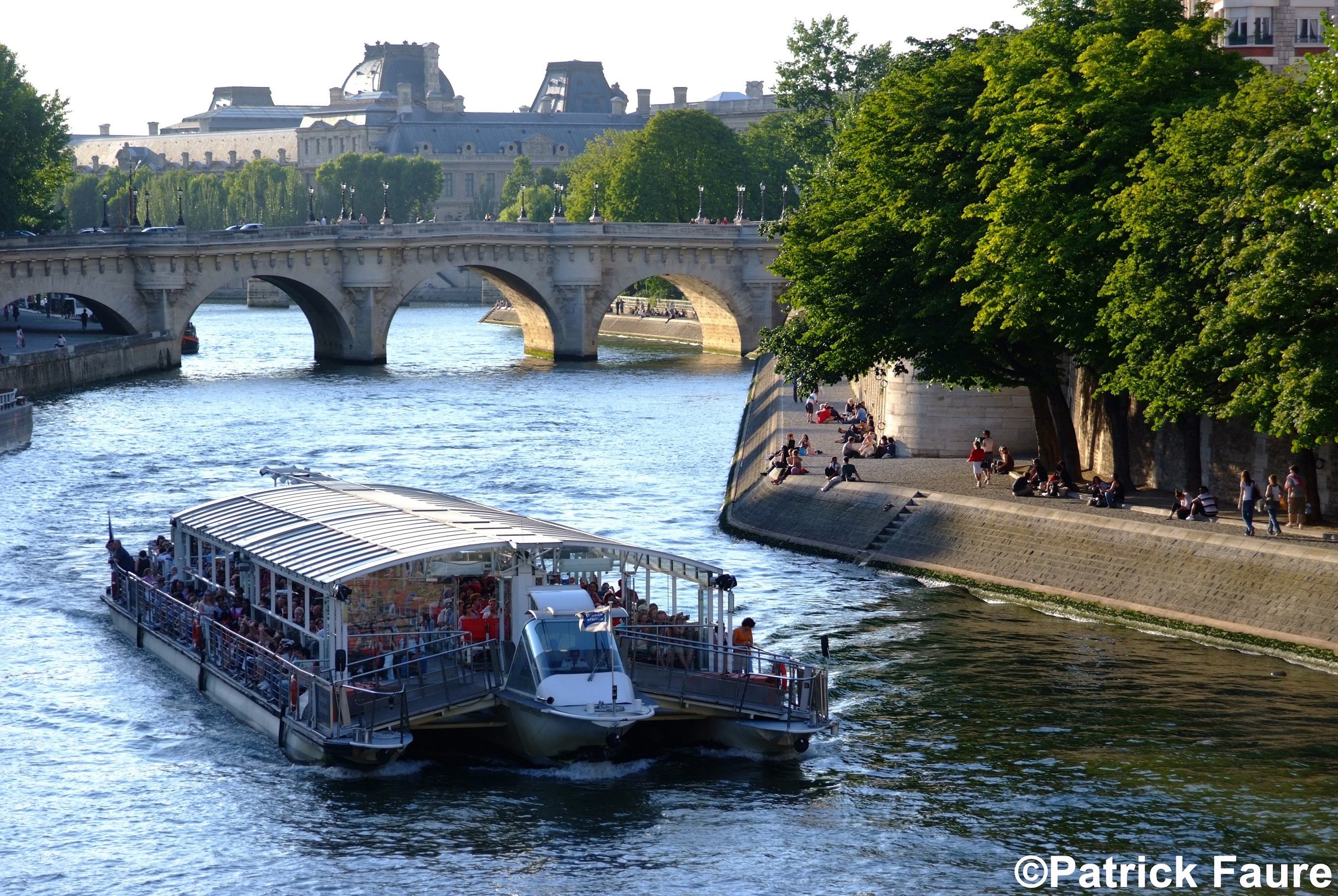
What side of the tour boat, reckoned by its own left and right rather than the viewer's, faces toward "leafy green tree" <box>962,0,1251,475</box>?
left

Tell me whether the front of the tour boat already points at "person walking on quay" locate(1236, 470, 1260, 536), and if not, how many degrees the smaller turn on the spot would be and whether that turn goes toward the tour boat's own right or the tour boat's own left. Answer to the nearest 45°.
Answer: approximately 90° to the tour boat's own left

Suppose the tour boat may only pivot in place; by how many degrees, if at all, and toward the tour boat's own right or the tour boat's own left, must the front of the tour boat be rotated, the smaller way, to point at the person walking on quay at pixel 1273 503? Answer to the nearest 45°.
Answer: approximately 90° to the tour boat's own left

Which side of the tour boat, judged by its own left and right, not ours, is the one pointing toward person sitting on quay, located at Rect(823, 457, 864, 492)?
left

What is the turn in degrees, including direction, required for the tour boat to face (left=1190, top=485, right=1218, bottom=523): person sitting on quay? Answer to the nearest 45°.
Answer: approximately 90° to its left

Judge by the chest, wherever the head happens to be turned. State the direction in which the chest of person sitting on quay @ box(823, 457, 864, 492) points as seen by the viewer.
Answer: to the viewer's left

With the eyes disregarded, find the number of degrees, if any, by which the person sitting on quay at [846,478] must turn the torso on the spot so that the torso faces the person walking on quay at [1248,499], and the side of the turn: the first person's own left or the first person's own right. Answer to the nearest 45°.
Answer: approximately 135° to the first person's own left

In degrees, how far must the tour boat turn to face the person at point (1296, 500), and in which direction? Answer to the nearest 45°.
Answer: approximately 90° to its left

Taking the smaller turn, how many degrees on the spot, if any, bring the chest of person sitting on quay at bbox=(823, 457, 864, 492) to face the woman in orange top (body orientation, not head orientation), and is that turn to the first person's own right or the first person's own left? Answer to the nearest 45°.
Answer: approximately 90° to the first person's own left
